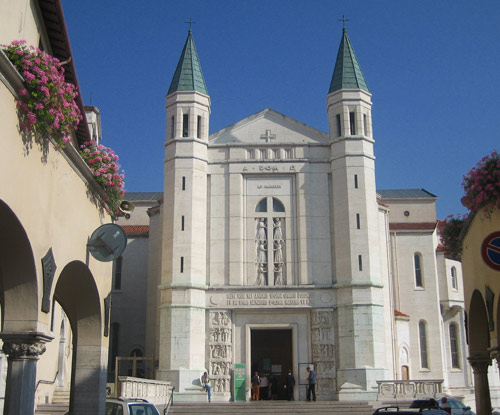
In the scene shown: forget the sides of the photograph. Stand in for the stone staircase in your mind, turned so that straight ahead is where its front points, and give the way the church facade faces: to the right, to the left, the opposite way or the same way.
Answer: the same way

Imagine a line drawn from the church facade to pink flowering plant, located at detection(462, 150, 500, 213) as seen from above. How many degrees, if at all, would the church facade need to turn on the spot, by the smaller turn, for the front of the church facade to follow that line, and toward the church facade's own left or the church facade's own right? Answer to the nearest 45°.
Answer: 0° — it already faces it

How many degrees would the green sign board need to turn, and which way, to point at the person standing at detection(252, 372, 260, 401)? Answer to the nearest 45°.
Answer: approximately 90° to its left

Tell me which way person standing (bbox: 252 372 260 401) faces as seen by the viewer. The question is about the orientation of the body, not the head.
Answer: away from the camera

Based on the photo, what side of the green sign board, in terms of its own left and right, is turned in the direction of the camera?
front

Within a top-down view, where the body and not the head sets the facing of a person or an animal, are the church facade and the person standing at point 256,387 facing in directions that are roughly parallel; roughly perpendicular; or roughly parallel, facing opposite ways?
roughly parallel, facing opposite ways

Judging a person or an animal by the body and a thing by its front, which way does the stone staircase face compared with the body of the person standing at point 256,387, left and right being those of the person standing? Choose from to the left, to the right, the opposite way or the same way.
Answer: the opposite way

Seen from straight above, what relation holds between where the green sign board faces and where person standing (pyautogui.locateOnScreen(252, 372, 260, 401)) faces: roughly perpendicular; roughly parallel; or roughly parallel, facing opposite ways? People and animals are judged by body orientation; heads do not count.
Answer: roughly parallel, facing opposite ways

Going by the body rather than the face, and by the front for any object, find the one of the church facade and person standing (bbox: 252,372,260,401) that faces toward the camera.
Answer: the church facade

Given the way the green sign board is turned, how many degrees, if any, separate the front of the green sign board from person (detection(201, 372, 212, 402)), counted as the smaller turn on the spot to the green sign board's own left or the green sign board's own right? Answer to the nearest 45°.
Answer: approximately 45° to the green sign board's own right

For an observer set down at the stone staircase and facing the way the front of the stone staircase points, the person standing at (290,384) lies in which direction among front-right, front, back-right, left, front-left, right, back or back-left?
back
